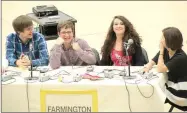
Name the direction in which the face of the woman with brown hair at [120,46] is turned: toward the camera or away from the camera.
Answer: toward the camera

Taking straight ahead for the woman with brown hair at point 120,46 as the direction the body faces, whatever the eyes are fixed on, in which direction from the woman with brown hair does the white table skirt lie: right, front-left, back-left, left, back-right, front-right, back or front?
front

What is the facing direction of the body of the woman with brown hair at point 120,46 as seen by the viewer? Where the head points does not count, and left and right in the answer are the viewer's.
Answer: facing the viewer
